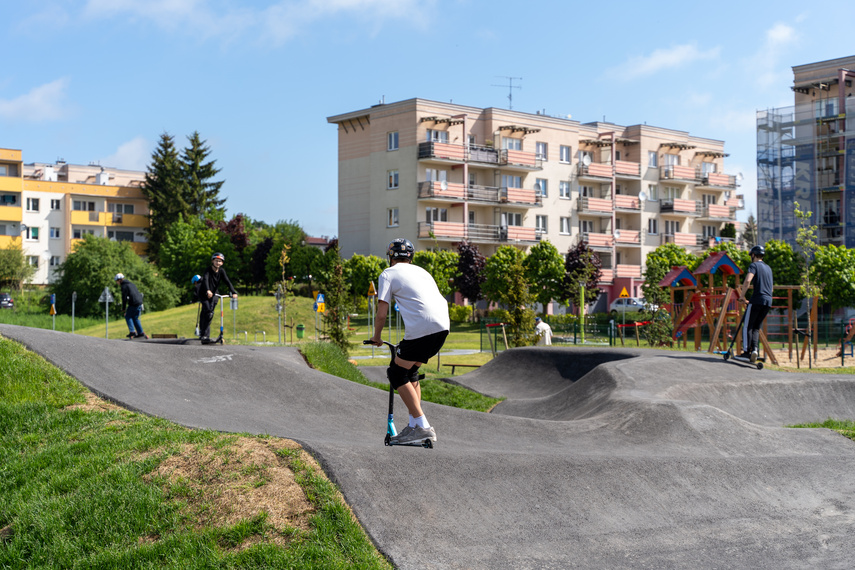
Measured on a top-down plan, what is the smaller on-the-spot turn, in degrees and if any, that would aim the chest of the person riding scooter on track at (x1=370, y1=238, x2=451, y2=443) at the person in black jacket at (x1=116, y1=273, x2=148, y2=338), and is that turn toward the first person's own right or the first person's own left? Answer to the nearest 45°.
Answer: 0° — they already face them

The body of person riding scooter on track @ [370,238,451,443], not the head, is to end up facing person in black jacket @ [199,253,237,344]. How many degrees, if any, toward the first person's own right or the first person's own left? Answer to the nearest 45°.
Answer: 0° — they already face them

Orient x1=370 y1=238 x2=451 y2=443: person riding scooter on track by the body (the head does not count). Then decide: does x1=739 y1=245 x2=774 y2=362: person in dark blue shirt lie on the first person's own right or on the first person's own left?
on the first person's own right

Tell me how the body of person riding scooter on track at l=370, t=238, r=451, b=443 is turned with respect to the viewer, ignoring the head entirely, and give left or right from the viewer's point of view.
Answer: facing away from the viewer and to the left of the viewer

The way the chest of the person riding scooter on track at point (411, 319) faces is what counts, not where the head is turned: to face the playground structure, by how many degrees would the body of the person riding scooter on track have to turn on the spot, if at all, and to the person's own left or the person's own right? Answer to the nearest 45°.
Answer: approximately 90° to the person's own right

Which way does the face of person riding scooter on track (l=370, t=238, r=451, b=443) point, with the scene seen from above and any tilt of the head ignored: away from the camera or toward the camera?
away from the camera
